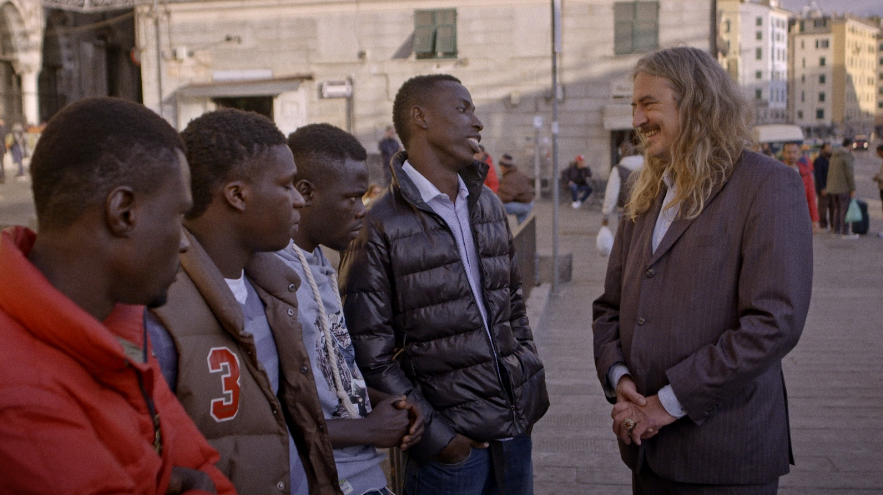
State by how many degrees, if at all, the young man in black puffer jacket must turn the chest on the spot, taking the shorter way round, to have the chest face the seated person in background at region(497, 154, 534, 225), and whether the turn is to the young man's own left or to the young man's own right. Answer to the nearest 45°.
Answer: approximately 135° to the young man's own left

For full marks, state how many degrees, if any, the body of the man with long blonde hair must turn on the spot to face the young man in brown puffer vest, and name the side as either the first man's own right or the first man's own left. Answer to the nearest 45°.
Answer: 0° — they already face them

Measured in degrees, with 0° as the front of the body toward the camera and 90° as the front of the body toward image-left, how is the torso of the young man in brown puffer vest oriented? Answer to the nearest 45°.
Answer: approximately 315°

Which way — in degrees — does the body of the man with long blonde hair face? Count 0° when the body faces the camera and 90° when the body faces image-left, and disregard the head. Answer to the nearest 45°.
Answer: approximately 45°

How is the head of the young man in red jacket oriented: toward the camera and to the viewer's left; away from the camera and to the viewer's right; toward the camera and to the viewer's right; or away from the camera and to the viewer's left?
away from the camera and to the viewer's right

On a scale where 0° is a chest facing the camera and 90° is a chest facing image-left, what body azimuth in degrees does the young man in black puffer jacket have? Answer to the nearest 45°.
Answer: approximately 315°

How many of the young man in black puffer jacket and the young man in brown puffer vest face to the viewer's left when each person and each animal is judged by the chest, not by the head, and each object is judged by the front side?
0

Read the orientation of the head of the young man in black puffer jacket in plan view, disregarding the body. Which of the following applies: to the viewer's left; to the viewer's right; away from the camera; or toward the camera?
to the viewer's right

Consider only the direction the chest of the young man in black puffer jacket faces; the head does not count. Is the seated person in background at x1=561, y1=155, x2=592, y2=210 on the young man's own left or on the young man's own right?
on the young man's own left

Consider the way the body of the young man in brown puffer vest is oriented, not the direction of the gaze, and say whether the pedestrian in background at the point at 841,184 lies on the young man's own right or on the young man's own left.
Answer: on the young man's own left

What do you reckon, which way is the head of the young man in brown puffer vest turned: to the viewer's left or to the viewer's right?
to the viewer's right
